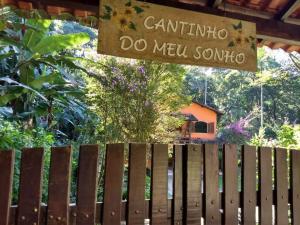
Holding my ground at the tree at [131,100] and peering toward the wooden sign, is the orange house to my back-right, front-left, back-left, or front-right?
back-left

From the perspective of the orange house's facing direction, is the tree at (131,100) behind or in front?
in front

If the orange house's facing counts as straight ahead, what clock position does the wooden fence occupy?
The wooden fence is roughly at 12 o'clock from the orange house.

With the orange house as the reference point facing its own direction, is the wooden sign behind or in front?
in front

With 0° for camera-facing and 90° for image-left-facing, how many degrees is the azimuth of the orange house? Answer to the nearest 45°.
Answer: approximately 0°
